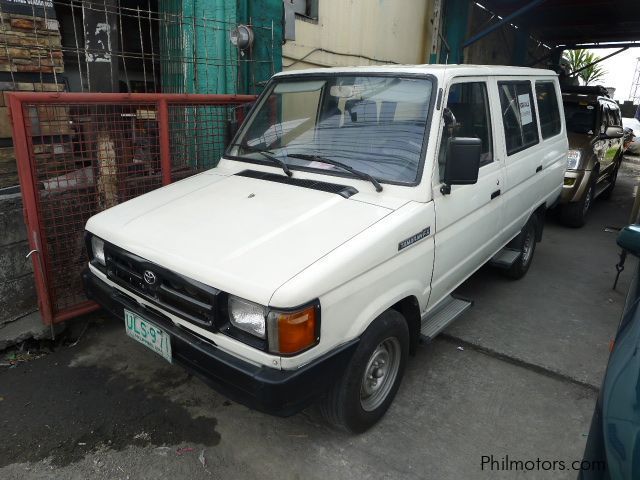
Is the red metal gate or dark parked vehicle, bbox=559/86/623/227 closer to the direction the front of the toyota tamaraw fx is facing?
the red metal gate

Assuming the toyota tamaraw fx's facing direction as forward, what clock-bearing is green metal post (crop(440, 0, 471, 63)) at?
The green metal post is roughly at 5 o'clock from the toyota tamaraw fx.

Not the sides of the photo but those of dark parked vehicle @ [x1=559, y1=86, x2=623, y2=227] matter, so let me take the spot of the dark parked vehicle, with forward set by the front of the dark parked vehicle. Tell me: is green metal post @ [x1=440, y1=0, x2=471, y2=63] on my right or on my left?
on my right

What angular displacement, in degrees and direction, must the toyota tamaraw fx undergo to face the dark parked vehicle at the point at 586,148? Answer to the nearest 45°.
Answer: approximately 180°

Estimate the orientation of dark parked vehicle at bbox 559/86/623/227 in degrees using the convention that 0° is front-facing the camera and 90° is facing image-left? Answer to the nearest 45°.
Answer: approximately 45°

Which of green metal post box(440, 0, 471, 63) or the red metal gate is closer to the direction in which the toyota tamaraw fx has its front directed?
the red metal gate
